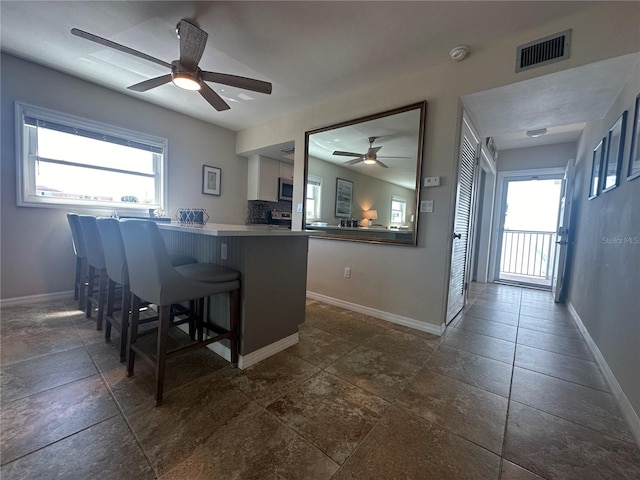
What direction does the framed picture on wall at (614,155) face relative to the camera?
to the viewer's left

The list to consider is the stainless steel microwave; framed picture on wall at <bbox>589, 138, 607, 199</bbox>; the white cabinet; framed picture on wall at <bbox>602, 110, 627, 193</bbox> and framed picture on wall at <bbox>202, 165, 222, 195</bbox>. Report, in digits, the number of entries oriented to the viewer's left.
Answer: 2

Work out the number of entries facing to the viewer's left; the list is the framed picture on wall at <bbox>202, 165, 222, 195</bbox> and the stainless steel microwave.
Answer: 0

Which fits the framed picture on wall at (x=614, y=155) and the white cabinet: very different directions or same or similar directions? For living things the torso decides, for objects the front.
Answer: very different directions

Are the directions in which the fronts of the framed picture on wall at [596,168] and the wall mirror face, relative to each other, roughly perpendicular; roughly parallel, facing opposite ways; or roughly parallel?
roughly perpendicular

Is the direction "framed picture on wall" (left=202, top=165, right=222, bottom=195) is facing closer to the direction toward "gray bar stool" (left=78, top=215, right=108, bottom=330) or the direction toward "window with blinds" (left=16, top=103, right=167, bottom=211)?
the gray bar stool

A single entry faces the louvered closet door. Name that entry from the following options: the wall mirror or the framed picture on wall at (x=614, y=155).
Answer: the framed picture on wall

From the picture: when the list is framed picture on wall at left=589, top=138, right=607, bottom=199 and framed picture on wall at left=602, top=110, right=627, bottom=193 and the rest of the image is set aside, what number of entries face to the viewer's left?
2

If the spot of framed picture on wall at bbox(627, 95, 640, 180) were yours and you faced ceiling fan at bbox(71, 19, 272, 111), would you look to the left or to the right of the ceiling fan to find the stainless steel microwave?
right

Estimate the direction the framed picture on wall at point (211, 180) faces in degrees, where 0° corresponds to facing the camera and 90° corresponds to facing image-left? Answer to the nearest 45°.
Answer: approximately 315°

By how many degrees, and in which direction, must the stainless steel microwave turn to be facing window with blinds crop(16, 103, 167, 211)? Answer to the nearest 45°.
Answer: approximately 90° to its right

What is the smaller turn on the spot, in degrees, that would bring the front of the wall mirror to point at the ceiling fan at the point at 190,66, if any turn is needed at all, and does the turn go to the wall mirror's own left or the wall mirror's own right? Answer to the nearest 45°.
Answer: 0° — it already faces it

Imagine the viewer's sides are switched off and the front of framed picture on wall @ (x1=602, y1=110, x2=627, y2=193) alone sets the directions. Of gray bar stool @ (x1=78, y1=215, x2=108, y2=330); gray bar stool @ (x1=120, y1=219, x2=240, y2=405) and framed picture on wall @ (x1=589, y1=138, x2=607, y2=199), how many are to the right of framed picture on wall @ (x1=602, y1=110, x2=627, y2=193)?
1
